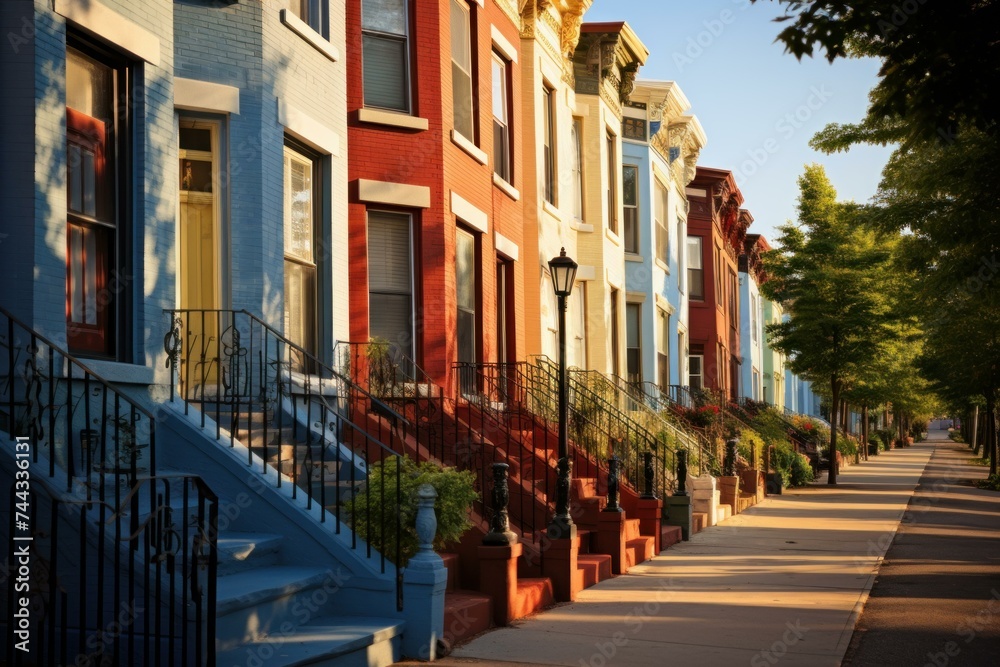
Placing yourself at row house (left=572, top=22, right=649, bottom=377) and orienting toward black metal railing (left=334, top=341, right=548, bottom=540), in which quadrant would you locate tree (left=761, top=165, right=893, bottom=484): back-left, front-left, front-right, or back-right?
back-left

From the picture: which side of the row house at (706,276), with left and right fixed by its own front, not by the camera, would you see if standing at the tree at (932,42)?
right

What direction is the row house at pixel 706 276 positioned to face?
to the viewer's right

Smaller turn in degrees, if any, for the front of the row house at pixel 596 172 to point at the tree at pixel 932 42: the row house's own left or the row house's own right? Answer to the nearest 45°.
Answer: approximately 45° to the row house's own right

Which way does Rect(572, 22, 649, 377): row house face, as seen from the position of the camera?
facing the viewer and to the right of the viewer

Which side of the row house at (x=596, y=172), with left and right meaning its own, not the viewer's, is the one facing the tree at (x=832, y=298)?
left

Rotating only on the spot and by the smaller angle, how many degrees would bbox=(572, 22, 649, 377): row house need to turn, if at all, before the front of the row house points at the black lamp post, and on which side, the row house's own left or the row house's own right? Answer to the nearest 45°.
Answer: approximately 45° to the row house's own right

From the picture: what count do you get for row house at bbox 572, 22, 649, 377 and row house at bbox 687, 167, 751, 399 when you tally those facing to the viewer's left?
0

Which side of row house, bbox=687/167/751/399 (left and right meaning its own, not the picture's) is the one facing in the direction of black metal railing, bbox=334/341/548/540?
right

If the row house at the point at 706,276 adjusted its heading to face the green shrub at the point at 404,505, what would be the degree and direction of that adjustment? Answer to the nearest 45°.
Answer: approximately 90° to its right
